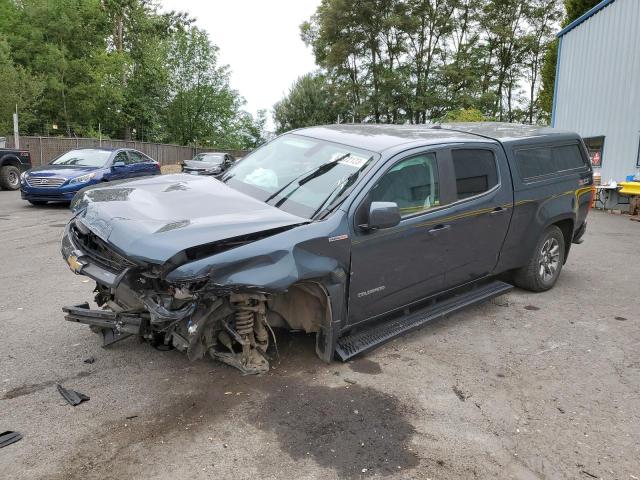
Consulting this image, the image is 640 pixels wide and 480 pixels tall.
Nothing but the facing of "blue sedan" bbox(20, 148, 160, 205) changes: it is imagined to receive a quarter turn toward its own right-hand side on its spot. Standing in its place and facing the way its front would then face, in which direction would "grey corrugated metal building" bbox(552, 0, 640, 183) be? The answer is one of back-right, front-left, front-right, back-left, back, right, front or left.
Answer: back-right

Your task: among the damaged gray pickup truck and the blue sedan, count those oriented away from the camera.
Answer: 0

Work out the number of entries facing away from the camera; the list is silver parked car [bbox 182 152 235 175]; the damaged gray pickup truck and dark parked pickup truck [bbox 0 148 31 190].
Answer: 0

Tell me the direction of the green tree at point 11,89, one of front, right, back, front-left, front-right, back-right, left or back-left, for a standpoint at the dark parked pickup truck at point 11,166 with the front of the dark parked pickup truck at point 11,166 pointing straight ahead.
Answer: back-right

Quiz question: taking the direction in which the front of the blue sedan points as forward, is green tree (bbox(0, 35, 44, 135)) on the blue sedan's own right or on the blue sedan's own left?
on the blue sedan's own right

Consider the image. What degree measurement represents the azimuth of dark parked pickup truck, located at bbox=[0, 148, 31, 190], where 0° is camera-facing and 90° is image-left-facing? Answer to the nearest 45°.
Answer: approximately 45°

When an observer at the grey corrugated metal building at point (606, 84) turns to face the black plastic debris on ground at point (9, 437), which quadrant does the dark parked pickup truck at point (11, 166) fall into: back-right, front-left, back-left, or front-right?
front-right

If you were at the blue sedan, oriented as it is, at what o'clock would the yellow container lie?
The yellow container is roughly at 8 o'clock from the blue sedan.

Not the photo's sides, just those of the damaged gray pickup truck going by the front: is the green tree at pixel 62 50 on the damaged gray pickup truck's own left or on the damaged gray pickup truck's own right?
on the damaged gray pickup truck's own right

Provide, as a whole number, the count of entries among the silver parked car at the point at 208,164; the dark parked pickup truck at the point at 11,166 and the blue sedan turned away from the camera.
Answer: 0

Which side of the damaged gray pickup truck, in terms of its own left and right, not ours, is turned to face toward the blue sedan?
right

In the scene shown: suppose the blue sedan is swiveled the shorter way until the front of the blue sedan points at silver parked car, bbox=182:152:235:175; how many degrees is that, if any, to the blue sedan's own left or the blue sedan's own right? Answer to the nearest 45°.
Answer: approximately 180°
